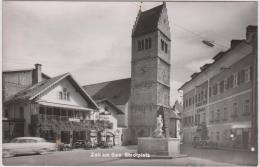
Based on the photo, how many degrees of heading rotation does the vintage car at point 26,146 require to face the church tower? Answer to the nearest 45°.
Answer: approximately 180°

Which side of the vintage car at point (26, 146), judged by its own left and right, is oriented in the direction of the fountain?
back

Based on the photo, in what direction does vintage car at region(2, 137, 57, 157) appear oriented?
to the viewer's left
